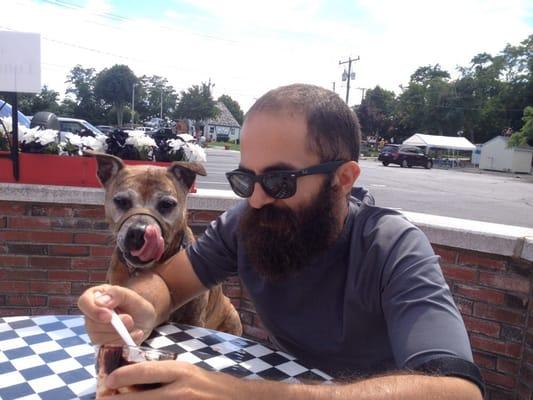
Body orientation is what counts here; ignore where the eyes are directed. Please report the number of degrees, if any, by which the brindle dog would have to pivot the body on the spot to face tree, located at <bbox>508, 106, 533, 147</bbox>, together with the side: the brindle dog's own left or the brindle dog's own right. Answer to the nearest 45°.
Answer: approximately 180°

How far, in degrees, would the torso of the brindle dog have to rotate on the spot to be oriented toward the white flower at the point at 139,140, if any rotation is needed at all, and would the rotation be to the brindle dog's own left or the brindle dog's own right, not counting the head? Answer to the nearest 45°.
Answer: approximately 135° to the brindle dog's own right

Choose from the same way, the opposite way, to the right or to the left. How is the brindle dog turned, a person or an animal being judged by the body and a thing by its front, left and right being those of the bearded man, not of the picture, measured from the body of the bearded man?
the same way

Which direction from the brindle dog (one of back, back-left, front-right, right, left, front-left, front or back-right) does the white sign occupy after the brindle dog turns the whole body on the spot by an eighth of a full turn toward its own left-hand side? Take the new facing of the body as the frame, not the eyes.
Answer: back-right

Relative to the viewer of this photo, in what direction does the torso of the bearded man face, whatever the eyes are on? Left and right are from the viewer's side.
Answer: facing the viewer and to the left of the viewer

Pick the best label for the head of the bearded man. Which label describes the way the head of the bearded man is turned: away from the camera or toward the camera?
toward the camera

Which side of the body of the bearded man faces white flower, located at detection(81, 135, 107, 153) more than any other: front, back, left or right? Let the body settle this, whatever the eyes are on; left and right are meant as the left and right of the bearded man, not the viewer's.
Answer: right

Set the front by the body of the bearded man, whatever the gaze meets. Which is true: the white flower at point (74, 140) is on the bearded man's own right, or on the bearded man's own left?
on the bearded man's own right

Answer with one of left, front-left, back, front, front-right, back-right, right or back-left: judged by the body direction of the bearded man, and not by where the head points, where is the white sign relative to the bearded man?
right

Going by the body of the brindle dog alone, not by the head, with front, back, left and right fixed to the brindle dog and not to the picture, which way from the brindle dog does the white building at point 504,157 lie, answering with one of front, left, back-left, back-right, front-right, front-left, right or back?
back

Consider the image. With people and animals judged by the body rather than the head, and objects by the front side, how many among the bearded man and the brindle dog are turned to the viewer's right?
0
